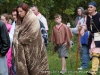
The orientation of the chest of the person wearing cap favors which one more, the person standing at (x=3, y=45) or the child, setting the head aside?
the person standing

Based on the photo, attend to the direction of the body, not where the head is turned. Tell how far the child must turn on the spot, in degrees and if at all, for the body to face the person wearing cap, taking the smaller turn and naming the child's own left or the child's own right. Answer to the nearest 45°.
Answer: approximately 90° to the child's own left

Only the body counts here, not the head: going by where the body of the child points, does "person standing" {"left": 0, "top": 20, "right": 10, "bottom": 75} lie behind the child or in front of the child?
in front

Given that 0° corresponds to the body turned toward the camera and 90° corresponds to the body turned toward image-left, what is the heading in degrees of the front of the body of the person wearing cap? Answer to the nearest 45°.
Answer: approximately 45°

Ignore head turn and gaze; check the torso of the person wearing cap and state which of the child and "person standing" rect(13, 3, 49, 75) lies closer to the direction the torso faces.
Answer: the person standing

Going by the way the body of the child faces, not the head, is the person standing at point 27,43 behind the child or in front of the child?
in front

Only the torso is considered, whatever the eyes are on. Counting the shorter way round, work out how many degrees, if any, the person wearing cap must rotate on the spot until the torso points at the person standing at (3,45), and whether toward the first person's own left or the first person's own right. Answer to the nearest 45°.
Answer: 0° — they already face them

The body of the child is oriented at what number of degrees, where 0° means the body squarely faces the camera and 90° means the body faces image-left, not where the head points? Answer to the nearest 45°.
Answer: approximately 45°
